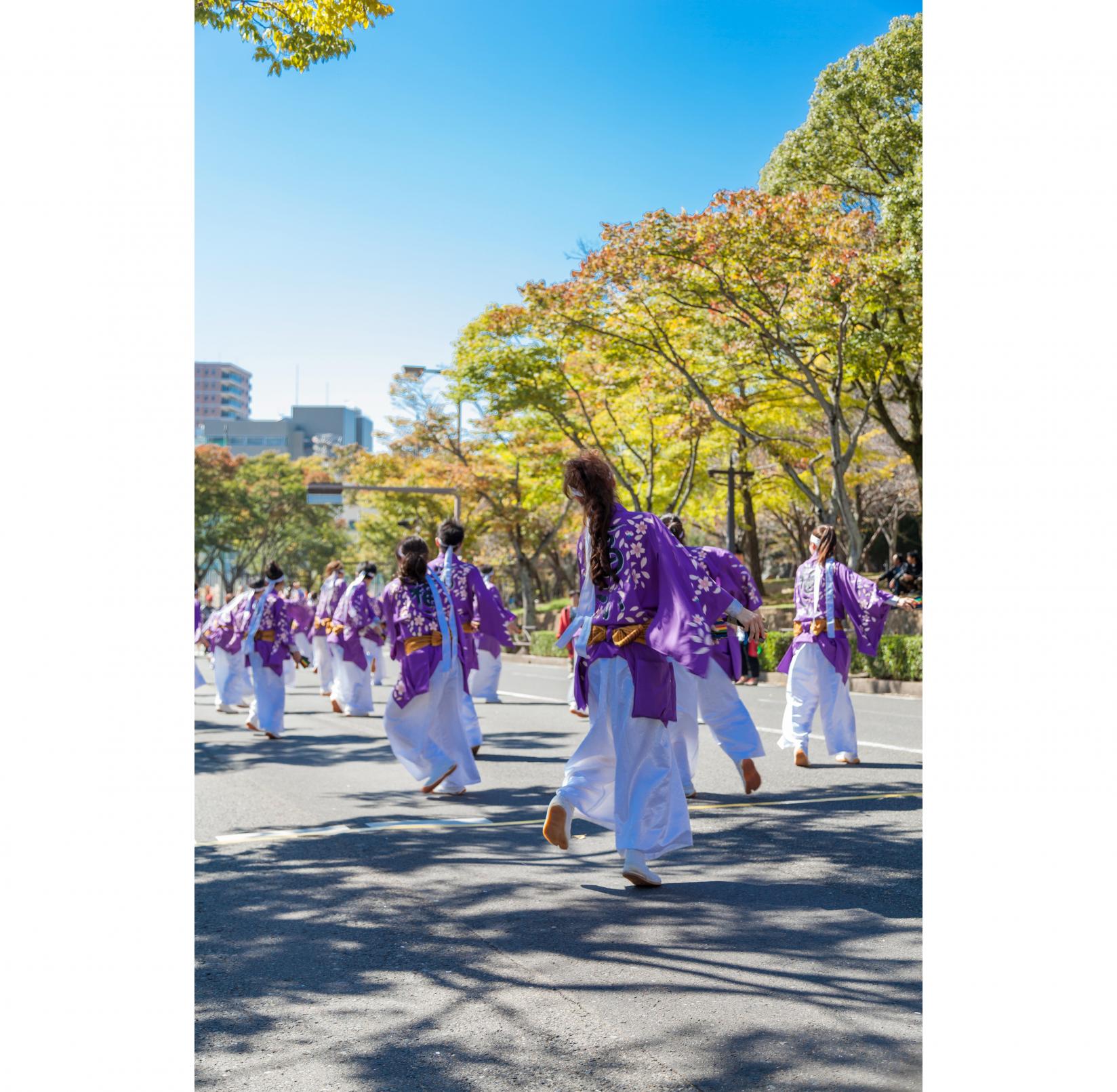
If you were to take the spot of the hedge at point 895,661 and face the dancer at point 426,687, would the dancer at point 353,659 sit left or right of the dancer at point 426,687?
right

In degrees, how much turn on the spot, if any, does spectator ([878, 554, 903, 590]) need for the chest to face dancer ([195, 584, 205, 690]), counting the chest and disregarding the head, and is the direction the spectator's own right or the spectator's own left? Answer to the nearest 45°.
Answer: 0° — they already face them

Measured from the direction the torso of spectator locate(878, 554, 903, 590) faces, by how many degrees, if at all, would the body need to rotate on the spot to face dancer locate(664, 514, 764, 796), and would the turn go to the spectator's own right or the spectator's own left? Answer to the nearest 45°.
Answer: approximately 45° to the spectator's own left

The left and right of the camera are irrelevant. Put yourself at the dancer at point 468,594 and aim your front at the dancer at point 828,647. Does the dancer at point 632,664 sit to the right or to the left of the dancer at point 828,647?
right

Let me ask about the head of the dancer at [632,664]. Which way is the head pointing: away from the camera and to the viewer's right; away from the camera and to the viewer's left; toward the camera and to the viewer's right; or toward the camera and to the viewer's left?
away from the camera and to the viewer's left

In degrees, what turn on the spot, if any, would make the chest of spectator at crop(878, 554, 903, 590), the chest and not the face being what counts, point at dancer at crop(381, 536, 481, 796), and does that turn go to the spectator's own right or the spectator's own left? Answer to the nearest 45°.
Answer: approximately 45° to the spectator's own left

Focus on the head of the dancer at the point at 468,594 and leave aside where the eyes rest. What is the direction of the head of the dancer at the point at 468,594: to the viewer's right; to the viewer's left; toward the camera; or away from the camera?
away from the camera

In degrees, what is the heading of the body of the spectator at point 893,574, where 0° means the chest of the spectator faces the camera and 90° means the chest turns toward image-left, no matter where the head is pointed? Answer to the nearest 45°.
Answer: approximately 45°

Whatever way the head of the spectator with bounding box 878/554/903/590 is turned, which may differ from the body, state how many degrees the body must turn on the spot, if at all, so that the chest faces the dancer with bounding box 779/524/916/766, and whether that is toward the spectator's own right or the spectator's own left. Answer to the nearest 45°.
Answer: approximately 45° to the spectator's own left
